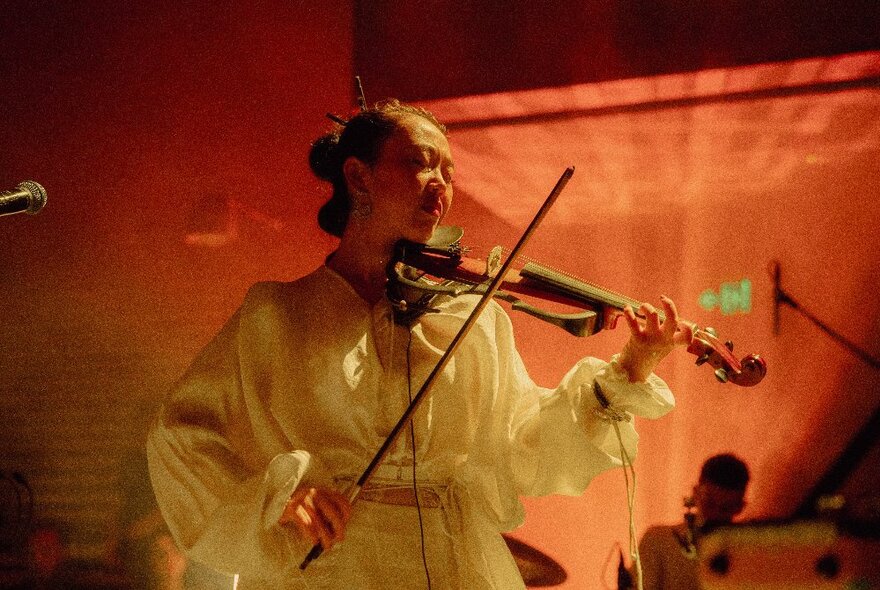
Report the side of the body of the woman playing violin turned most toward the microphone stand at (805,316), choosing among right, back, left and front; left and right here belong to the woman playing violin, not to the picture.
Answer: left

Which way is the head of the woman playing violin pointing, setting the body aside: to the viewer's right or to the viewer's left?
to the viewer's right

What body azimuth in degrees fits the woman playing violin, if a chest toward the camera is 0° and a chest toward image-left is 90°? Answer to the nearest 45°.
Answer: approximately 315°

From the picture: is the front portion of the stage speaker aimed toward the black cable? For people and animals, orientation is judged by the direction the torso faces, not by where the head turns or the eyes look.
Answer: no

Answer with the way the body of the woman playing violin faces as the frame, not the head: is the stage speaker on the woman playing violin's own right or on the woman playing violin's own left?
on the woman playing violin's own left

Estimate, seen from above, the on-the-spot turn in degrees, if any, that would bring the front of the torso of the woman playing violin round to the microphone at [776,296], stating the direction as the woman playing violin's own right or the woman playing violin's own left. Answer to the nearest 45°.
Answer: approximately 90° to the woman playing violin's own left
